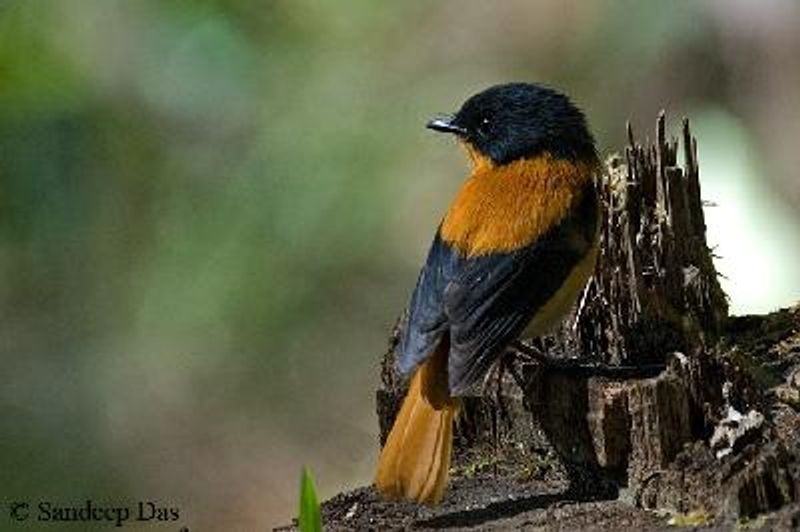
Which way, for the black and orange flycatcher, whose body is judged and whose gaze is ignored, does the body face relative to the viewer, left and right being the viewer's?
facing away from the viewer and to the right of the viewer

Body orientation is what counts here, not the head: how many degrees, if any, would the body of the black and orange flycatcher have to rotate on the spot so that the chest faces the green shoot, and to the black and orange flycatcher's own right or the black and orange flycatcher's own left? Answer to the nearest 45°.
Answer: approximately 180°
